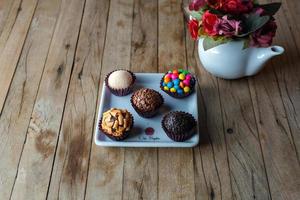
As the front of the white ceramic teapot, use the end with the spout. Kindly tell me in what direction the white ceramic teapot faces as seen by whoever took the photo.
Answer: facing to the right of the viewer
